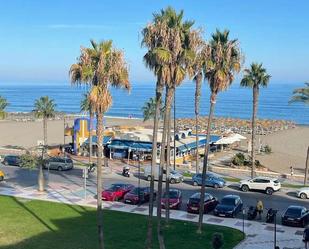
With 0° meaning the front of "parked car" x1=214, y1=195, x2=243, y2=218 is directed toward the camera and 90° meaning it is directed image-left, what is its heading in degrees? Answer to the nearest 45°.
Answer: approximately 45°

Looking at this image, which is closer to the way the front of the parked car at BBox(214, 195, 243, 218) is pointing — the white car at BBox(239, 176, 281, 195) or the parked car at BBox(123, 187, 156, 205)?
the parked car

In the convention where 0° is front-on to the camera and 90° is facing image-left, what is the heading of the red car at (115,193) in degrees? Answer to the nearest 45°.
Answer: approximately 45°
